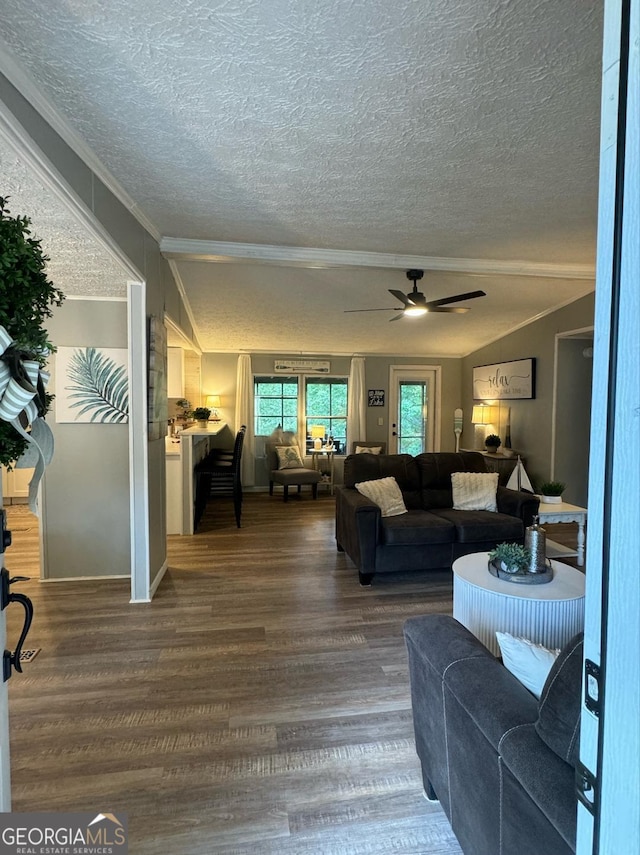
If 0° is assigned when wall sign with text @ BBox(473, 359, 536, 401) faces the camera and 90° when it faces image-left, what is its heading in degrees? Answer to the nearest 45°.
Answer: approximately 45°

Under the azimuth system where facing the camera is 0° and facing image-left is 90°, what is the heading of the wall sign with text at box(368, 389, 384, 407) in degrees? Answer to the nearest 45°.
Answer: approximately 0°

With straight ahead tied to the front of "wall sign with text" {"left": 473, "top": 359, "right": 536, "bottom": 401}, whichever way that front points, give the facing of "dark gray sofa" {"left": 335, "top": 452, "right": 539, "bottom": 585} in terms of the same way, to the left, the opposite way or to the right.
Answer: to the left

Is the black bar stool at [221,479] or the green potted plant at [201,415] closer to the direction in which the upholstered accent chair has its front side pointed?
the black bar stool

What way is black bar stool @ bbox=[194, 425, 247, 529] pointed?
to the viewer's left

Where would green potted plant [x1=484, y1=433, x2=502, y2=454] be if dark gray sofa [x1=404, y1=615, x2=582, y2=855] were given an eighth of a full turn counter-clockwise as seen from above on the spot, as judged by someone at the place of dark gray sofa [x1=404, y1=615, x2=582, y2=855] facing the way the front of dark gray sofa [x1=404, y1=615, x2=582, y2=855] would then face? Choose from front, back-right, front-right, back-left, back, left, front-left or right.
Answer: right

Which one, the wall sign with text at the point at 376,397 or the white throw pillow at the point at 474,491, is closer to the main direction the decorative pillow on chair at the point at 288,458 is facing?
the white throw pillow

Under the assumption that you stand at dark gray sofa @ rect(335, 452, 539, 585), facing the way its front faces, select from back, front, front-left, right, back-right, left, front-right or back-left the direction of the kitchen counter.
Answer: back-right

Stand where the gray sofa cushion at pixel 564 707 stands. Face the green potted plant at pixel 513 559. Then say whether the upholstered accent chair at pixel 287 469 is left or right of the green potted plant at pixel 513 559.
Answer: left

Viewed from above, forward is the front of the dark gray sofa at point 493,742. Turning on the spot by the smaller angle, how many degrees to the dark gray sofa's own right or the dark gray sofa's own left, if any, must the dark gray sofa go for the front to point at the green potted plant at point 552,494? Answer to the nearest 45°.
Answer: approximately 45° to the dark gray sofa's own right

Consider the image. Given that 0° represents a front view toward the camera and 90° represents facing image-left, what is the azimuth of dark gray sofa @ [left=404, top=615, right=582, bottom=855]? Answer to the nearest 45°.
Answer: approximately 135°

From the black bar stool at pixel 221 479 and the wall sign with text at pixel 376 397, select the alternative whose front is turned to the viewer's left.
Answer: the black bar stool

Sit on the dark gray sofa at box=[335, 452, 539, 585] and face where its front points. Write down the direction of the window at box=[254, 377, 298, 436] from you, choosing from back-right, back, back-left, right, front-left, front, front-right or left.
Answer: back

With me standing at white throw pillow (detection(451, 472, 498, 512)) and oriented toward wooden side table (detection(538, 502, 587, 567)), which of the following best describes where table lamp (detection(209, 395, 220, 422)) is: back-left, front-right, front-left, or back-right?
back-left

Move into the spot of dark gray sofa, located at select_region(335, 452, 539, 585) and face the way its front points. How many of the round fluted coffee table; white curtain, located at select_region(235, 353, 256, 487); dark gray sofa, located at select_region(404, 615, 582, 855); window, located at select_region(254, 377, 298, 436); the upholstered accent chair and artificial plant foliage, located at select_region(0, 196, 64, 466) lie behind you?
3
